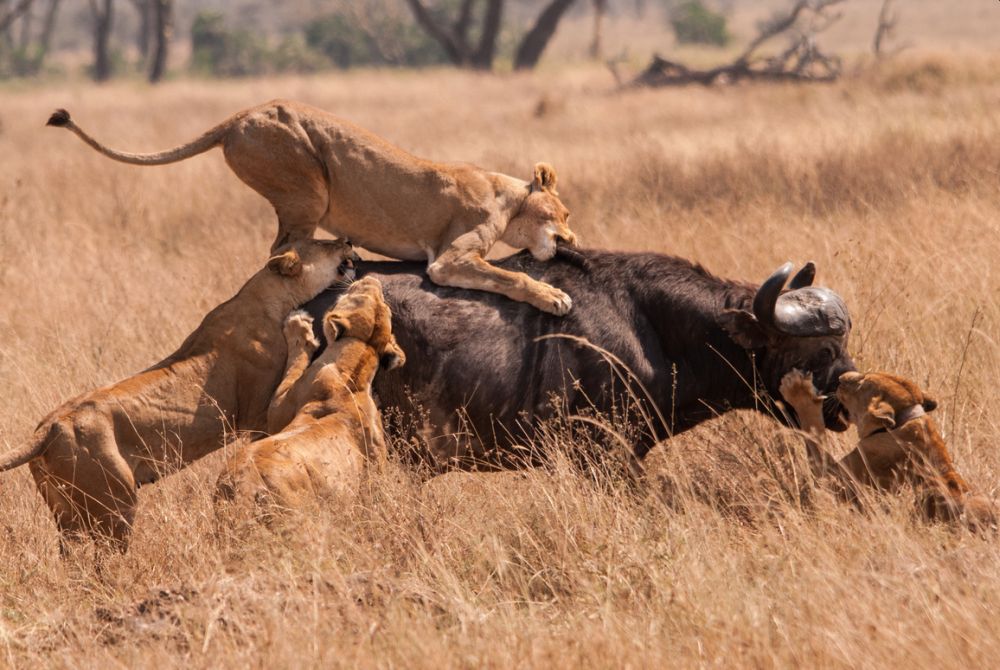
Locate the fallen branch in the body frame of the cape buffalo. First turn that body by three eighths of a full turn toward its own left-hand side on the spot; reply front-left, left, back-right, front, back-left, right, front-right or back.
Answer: front-right

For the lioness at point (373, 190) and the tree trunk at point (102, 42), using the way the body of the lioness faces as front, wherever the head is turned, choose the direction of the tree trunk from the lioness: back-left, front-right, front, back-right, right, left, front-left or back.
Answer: left

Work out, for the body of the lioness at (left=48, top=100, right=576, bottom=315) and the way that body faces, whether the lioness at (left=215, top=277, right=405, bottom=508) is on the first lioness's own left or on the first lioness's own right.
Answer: on the first lioness's own right

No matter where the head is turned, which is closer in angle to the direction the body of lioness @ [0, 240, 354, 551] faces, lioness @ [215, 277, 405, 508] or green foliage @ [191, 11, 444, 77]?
the lioness

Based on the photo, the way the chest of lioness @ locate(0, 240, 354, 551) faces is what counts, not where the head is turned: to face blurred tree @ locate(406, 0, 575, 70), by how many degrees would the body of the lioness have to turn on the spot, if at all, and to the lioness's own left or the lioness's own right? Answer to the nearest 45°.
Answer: approximately 90° to the lioness's own left

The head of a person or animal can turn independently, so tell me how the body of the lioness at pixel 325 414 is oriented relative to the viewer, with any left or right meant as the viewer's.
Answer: facing away from the viewer and to the right of the viewer

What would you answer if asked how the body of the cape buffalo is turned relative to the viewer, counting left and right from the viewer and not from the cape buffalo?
facing to the right of the viewer

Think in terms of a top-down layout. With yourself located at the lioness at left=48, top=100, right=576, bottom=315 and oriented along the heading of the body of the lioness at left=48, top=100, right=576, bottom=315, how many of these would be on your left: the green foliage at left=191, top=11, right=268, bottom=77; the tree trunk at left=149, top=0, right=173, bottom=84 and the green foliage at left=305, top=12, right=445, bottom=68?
3

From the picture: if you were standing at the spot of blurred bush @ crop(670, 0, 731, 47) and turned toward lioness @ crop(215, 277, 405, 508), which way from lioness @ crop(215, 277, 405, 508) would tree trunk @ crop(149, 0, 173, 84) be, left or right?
right

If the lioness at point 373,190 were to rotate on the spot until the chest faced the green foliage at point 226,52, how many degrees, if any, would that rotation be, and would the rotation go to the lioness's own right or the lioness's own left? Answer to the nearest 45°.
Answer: approximately 90° to the lioness's own left

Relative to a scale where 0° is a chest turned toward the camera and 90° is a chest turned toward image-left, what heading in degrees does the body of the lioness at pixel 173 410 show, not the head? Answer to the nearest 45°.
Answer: approximately 270°

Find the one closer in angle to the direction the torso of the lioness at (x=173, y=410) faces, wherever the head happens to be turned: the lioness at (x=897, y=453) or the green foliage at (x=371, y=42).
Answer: the lioness

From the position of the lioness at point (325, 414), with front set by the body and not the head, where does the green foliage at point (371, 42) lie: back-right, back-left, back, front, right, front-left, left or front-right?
front-left

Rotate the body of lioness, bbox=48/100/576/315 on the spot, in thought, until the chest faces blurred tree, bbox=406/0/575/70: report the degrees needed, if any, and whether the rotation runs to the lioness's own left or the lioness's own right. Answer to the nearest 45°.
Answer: approximately 90° to the lioness's own left

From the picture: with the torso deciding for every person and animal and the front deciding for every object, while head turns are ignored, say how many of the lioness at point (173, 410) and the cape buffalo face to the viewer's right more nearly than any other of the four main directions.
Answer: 2

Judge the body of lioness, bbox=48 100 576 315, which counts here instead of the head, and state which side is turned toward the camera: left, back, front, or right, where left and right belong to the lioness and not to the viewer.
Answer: right
